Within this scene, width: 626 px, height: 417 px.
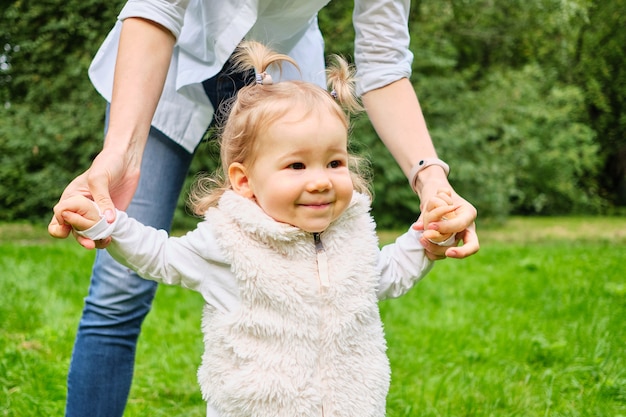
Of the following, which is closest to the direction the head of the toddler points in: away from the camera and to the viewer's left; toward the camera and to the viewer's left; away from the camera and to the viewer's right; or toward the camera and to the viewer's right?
toward the camera and to the viewer's right

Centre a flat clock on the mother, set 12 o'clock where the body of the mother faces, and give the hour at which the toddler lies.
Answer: The toddler is roughly at 11 o'clock from the mother.

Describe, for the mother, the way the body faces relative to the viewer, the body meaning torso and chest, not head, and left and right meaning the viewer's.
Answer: facing the viewer
